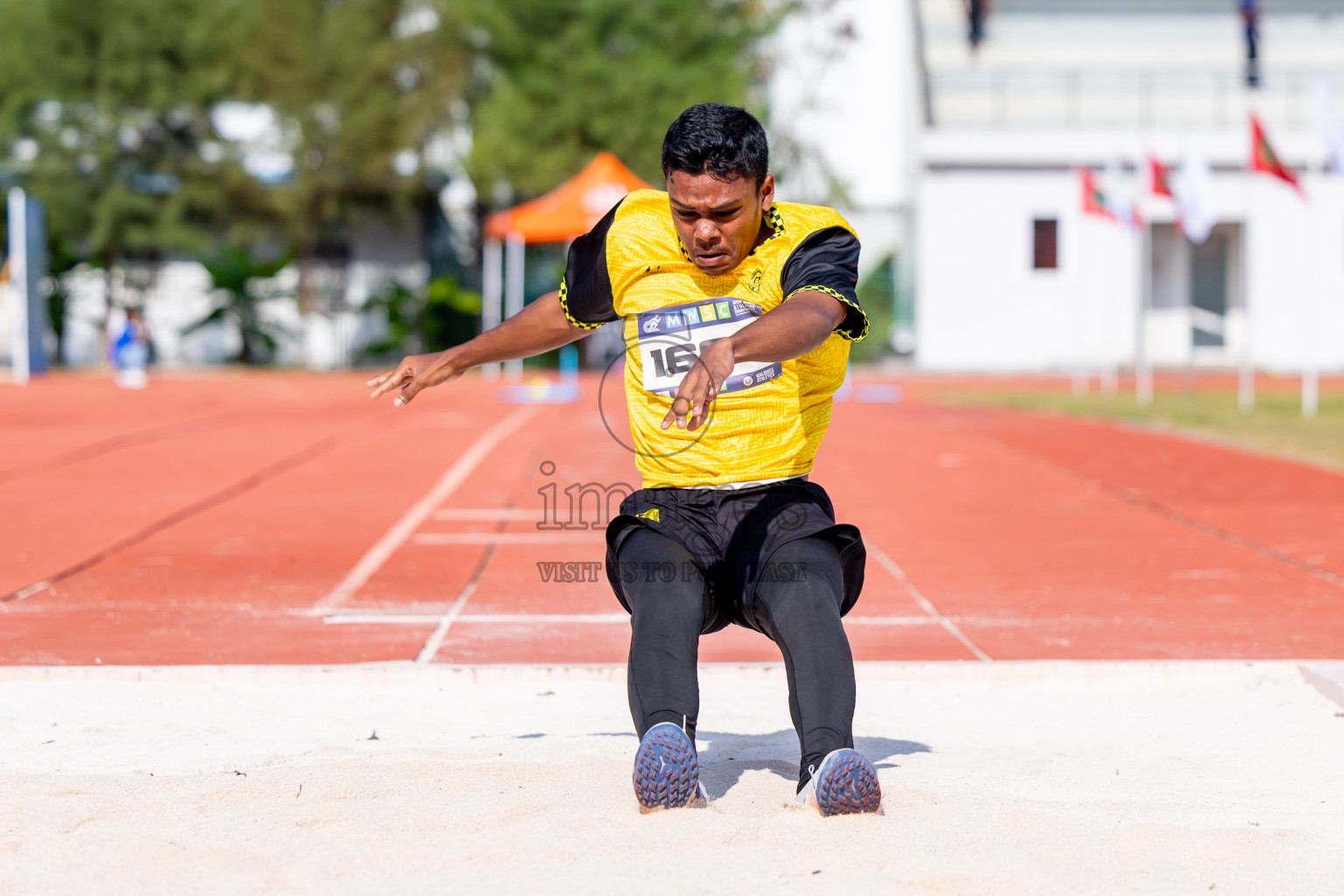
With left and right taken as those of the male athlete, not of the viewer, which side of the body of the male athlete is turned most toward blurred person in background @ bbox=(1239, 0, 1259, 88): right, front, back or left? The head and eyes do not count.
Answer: back

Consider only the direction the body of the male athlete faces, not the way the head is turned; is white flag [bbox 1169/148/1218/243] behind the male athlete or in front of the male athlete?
behind

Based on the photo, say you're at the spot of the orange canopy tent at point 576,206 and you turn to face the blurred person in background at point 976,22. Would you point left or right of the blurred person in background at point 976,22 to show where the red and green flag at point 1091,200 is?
right

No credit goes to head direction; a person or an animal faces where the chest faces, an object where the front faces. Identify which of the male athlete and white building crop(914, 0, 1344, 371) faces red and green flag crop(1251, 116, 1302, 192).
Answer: the white building

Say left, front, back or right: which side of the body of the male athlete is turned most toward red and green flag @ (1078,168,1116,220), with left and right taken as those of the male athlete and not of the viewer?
back

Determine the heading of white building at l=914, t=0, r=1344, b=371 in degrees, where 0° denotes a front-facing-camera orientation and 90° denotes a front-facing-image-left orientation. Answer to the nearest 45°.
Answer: approximately 0°

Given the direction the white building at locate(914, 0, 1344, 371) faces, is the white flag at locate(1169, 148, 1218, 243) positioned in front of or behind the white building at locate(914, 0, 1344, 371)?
in front

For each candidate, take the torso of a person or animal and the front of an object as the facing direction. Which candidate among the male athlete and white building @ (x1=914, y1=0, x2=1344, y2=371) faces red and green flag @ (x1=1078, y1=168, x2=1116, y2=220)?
the white building

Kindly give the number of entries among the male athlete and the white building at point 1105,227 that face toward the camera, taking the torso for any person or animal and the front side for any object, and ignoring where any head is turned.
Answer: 2

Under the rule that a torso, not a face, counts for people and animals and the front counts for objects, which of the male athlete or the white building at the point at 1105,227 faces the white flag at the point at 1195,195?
the white building

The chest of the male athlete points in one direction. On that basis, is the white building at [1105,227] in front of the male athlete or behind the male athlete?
behind

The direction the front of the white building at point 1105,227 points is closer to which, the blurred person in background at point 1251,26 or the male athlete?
the male athlete

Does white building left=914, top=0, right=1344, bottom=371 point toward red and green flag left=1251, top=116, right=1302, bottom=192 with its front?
yes
